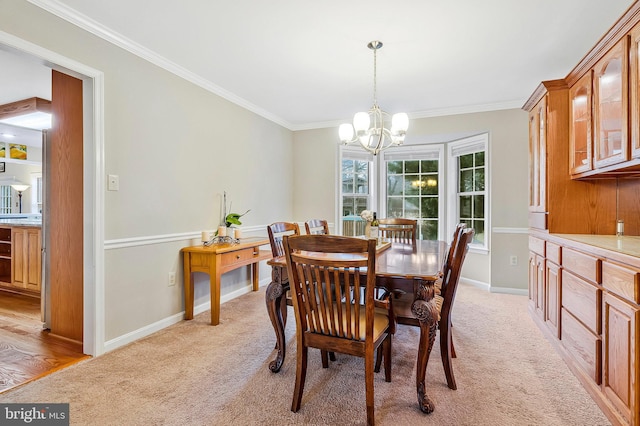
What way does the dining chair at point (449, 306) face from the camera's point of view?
to the viewer's left

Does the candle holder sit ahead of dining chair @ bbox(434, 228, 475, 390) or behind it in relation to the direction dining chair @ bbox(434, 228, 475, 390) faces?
ahead

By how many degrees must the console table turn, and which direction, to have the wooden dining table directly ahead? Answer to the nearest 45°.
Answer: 0° — it already faces it

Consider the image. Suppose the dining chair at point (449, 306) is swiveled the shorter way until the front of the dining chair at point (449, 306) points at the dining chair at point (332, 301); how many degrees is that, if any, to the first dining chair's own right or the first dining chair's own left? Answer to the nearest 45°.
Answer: approximately 45° to the first dining chair's own left

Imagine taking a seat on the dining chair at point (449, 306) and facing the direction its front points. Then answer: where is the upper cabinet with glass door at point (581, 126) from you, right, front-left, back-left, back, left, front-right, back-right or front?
back-right

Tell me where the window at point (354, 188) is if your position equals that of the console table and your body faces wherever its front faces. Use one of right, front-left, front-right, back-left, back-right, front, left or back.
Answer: left

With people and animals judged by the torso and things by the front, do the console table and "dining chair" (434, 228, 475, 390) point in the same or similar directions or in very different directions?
very different directions

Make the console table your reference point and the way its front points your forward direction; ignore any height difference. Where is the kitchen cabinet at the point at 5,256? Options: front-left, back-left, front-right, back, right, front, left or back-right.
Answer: back

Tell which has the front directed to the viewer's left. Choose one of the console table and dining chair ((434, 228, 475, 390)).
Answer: the dining chair

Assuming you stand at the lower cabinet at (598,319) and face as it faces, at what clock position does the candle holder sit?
The candle holder is roughly at 1 o'clock from the lower cabinet.

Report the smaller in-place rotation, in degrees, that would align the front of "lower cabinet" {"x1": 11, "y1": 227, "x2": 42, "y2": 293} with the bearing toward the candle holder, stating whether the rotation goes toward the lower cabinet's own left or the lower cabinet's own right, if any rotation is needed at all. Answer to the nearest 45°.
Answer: approximately 90° to the lower cabinet's own left
